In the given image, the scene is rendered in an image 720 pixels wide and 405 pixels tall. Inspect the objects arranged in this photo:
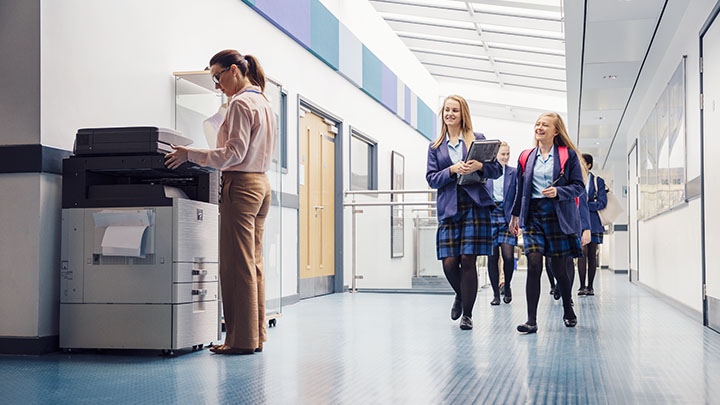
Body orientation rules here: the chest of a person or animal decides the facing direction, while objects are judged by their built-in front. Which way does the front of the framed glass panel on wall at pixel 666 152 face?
to the viewer's left

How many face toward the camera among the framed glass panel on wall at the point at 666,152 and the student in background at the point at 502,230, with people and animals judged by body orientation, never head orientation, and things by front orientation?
1

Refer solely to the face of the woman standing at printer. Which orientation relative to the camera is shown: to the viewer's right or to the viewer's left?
to the viewer's left

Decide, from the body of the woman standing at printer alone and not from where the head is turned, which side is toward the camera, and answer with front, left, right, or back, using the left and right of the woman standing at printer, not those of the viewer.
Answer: left

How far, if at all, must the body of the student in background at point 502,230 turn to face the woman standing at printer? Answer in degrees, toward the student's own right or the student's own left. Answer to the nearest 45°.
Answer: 0° — they already face them

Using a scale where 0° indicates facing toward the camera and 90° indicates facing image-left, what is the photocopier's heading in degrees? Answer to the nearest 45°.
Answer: approximately 315°

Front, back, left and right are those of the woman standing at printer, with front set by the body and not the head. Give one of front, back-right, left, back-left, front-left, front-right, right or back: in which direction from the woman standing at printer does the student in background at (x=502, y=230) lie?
back-right

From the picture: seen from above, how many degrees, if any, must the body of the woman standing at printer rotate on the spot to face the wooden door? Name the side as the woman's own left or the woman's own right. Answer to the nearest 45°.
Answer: approximately 90° to the woman's own right

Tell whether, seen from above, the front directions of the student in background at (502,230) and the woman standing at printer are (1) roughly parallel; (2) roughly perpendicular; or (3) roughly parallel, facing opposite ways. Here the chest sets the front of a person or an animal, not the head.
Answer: roughly perpendicular
